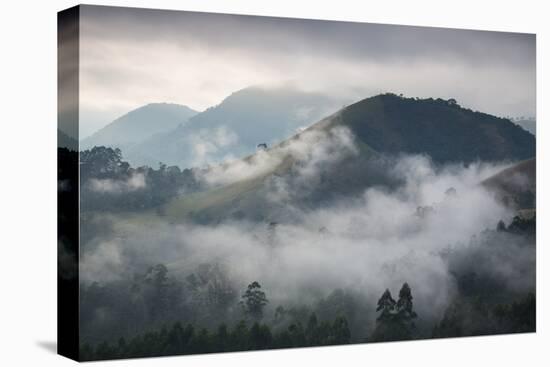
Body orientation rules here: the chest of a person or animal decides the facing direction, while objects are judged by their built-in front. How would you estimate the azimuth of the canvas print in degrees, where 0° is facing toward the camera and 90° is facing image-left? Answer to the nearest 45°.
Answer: approximately 315°
